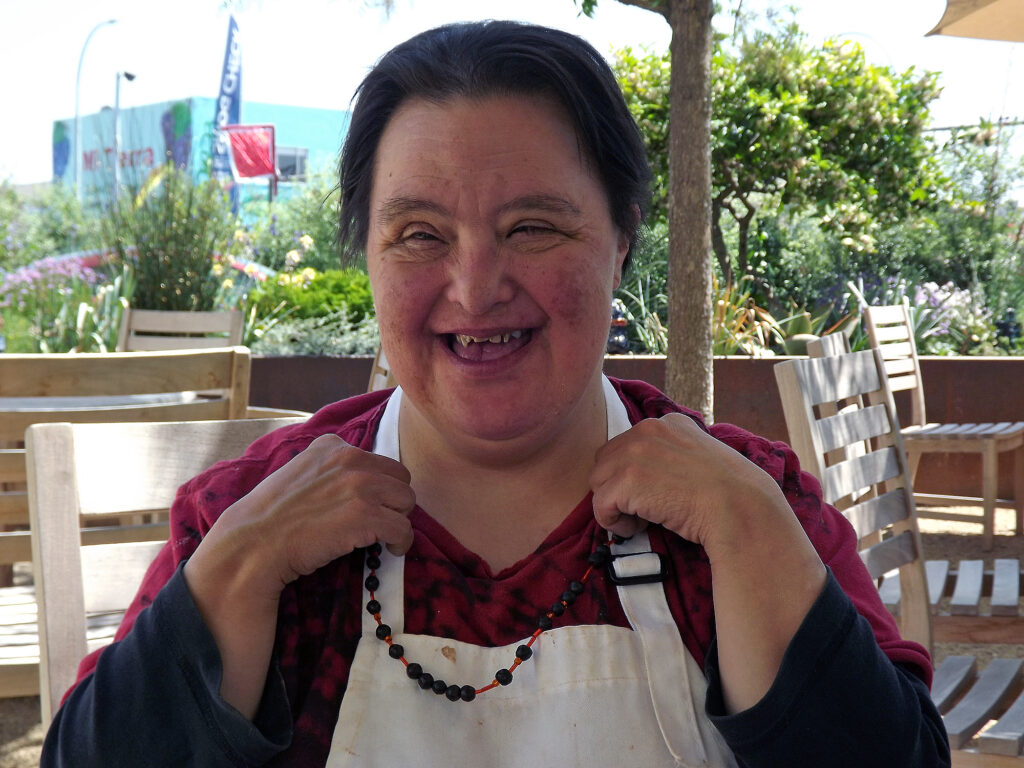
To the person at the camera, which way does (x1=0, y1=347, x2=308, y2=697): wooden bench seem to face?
facing away from the viewer

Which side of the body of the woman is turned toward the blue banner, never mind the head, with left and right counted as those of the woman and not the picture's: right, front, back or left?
back

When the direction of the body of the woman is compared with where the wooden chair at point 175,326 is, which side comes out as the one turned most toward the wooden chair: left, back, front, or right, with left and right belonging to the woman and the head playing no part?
back

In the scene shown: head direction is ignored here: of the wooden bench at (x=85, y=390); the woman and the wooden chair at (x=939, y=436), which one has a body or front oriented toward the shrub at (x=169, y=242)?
the wooden bench at (x=85, y=390)

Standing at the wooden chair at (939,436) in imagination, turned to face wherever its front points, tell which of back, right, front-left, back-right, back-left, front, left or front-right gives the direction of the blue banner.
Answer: back

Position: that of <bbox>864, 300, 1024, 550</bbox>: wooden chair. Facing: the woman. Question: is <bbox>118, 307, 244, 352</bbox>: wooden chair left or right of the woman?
right

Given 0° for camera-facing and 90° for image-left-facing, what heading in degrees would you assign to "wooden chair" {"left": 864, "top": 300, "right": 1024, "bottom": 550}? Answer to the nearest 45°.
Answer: approximately 315°

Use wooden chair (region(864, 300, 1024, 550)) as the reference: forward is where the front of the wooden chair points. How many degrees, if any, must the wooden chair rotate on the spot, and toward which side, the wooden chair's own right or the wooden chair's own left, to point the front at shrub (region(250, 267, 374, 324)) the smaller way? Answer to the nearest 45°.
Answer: approximately 135° to the wooden chair's own right

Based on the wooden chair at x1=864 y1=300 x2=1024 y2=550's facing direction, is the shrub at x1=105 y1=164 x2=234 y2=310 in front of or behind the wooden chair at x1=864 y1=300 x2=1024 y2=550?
behind

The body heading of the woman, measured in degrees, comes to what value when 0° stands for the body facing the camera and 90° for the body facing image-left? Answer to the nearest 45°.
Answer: approximately 0°

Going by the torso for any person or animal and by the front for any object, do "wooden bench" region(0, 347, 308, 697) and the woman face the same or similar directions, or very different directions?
very different directions
